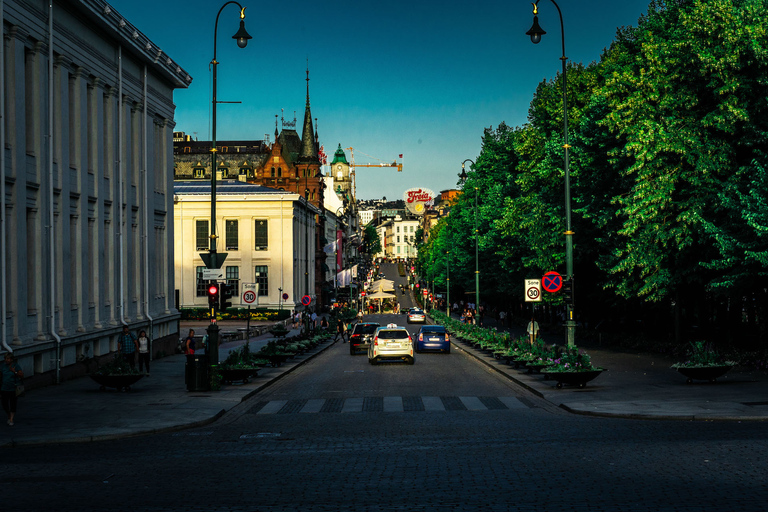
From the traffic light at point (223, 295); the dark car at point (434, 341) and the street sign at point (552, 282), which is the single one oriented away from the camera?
the dark car

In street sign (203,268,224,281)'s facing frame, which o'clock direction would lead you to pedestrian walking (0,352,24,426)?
The pedestrian walking is roughly at 1 o'clock from the street sign.

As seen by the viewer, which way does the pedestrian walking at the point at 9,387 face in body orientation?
toward the camera

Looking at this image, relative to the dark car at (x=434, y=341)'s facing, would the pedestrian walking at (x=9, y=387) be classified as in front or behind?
behind

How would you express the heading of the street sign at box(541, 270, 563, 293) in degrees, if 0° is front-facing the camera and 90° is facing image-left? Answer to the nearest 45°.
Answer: approximately 0°

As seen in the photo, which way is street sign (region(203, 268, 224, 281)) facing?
toward the camera

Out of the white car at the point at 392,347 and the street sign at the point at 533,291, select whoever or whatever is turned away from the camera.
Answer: the white car

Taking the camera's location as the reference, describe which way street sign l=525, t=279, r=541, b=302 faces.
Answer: facing the viewer

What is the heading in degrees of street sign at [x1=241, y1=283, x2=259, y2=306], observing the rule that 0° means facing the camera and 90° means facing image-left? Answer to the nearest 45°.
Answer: approximately 0°

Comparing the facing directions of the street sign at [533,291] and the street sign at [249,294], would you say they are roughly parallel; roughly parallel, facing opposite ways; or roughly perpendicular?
roughly parallel

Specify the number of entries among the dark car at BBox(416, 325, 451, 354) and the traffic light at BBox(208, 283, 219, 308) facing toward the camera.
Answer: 1

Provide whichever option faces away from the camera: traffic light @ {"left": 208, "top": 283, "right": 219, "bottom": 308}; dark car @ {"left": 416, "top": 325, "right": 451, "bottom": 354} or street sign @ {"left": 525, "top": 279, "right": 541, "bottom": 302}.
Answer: the dark car

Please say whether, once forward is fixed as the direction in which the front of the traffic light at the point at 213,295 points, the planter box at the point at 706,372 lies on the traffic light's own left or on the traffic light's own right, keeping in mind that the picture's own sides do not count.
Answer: on the traffic light's own left

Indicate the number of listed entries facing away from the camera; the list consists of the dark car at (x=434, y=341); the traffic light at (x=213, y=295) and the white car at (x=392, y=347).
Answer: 2
